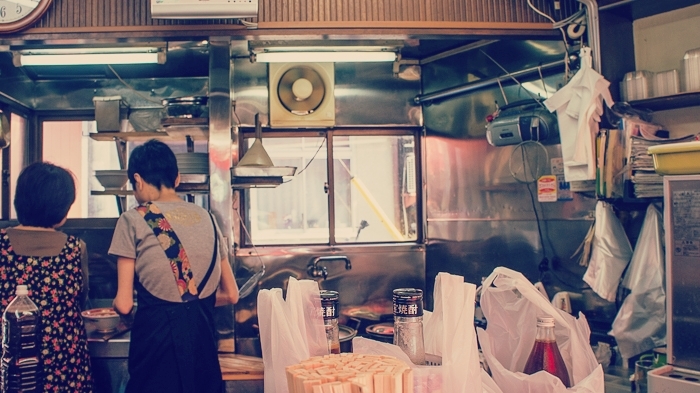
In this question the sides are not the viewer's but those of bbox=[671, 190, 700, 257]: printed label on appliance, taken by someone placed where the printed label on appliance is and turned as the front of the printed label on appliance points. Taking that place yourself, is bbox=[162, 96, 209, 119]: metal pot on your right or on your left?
on your right

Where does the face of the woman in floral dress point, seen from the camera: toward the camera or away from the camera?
away from the camera

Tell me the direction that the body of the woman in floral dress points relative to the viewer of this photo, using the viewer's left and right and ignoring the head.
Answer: facing away from the viewer
